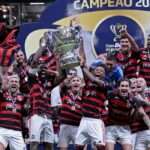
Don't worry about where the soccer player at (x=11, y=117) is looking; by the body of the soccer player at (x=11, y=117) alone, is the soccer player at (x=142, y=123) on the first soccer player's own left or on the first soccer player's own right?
on the first soccer player's own left

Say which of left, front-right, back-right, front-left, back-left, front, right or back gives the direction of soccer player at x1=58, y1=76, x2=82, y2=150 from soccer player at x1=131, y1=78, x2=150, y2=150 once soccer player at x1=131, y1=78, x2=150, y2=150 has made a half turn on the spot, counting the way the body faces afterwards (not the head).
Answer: back-left

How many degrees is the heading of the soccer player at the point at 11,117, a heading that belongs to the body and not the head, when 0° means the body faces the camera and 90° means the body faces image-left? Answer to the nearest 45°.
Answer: approximately 0°

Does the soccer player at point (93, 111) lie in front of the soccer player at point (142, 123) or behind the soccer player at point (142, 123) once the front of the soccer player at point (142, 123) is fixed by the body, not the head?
in front

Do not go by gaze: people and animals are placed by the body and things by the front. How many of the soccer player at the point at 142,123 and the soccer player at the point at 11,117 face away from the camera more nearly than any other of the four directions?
0

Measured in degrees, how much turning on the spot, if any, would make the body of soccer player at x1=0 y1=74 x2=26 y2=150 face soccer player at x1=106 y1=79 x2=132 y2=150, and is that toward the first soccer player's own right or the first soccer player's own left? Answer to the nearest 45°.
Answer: approximately 90° to the first soccer player's own left

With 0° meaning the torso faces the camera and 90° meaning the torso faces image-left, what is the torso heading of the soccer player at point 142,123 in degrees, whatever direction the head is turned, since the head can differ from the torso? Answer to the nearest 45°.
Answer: approximately 45°
